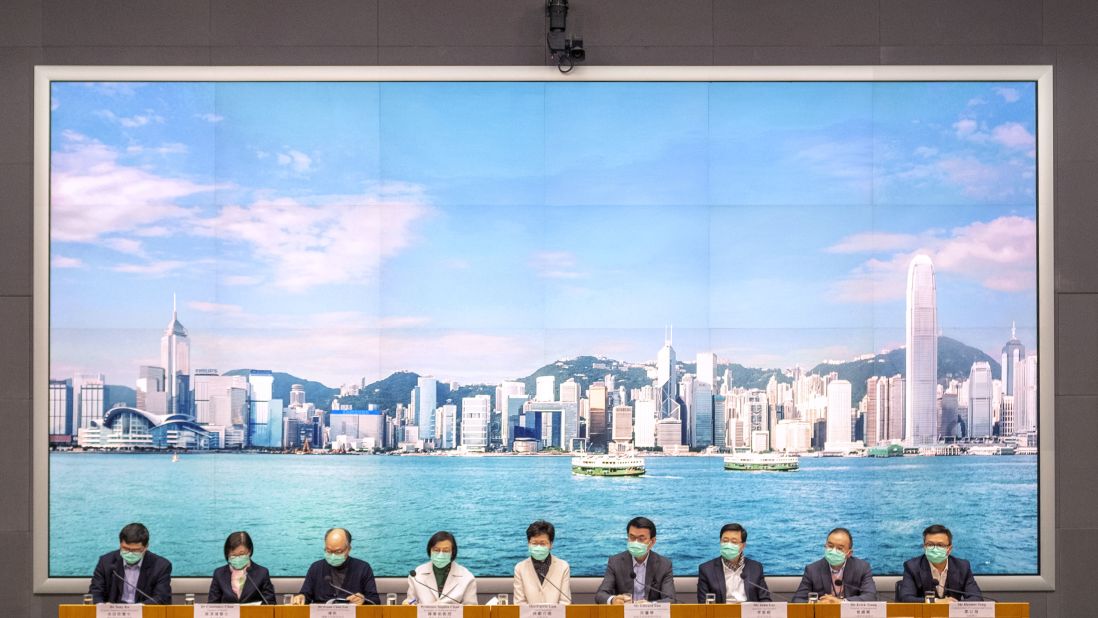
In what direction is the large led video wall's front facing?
toward the camera

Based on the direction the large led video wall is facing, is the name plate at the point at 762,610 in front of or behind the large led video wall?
in front

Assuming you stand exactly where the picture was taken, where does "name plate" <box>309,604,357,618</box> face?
facing the viewer

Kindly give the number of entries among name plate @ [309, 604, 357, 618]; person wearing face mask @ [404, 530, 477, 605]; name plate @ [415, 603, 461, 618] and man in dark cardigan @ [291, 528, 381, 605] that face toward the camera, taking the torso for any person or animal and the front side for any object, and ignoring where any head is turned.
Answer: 4

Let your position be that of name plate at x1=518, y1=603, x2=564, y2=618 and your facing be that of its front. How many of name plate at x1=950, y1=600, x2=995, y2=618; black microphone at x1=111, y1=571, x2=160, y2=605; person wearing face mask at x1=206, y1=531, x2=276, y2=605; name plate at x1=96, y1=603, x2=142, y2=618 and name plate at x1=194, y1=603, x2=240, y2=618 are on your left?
1

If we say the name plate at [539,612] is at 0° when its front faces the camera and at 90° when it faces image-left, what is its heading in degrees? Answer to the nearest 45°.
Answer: approximately 0°

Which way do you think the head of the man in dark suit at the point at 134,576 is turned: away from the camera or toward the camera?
toward the camera

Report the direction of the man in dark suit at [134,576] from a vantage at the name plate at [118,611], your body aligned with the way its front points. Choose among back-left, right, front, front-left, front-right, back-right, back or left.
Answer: back

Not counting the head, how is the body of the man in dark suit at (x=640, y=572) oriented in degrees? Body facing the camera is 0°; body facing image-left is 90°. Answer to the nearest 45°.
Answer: approximately 0°

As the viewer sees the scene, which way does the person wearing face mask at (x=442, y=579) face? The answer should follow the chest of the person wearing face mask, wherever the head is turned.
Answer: toward the camera
